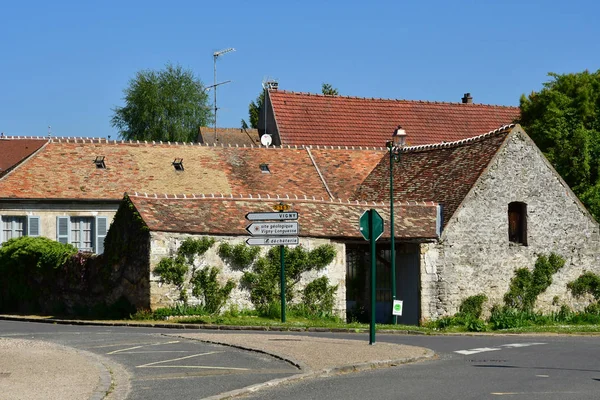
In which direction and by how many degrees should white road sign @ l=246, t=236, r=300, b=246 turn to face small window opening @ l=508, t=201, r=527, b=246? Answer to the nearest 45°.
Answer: approximately 135° to its left

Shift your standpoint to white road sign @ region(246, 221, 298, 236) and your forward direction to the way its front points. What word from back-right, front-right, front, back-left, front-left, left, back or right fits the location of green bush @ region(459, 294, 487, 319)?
back-left

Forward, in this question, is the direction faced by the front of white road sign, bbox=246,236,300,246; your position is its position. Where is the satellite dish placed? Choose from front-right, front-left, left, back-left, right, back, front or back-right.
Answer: back

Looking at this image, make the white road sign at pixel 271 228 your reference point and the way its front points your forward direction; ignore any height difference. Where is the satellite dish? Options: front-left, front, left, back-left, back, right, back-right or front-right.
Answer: back

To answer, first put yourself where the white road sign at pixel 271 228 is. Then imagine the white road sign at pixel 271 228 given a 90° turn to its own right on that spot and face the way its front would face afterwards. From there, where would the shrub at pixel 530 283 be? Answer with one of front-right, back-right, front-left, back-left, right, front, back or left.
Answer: back-right

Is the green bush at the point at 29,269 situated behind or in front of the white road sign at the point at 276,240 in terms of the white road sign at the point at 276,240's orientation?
behind

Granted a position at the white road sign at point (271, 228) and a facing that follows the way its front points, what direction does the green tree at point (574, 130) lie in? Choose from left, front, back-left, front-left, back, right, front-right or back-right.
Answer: back-left

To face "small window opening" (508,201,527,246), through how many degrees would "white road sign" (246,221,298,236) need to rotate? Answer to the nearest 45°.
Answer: approximately 135° to its left

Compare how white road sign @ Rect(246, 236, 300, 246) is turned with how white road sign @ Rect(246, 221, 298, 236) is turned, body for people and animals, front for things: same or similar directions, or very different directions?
same or similar directions

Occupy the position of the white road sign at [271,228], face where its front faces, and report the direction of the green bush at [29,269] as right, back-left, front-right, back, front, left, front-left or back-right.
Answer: back-right

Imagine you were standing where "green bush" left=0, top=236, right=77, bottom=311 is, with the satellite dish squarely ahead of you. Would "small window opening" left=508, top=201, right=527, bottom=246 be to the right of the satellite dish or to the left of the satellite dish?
right

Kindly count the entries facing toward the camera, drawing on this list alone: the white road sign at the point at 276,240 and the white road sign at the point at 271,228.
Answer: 2

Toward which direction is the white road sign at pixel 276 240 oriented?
toward the camera

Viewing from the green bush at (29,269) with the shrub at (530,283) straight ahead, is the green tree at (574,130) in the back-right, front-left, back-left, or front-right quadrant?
front-left

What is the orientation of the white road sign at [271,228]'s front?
toward the camera
